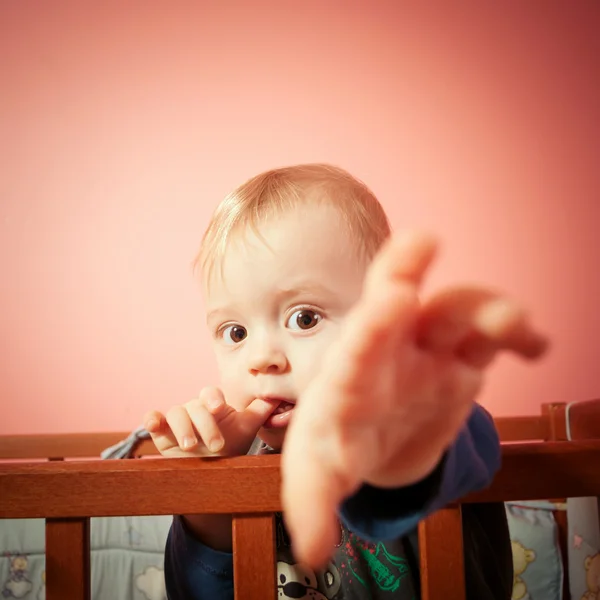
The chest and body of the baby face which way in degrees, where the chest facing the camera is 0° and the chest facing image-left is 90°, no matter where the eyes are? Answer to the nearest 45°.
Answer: approximately 0°
